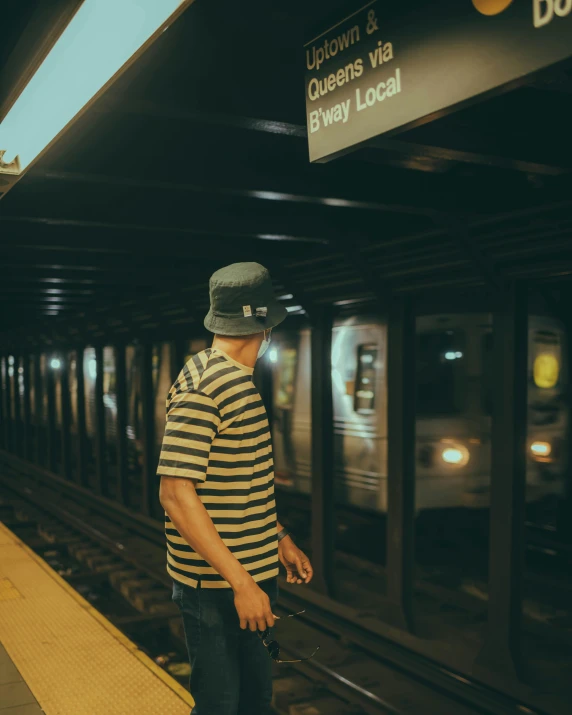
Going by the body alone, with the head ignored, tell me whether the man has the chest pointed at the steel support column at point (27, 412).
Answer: no

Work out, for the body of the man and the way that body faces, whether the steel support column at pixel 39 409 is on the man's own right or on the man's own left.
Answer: on the man's own left

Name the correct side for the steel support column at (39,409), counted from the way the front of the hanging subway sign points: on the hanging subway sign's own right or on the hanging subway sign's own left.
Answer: on the hanging subway sign's own right

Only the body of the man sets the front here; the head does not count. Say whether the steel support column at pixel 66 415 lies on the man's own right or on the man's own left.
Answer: on the man's own left

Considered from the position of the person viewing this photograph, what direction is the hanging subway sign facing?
facing the viewer and to the left of the viewer

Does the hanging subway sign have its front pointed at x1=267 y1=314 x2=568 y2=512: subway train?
no

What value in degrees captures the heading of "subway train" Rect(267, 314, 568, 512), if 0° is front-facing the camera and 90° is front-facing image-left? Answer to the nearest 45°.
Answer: approximately 315°

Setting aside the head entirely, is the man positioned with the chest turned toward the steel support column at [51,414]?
no

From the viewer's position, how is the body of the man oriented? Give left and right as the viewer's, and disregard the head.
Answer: facing to the right of the viewer
